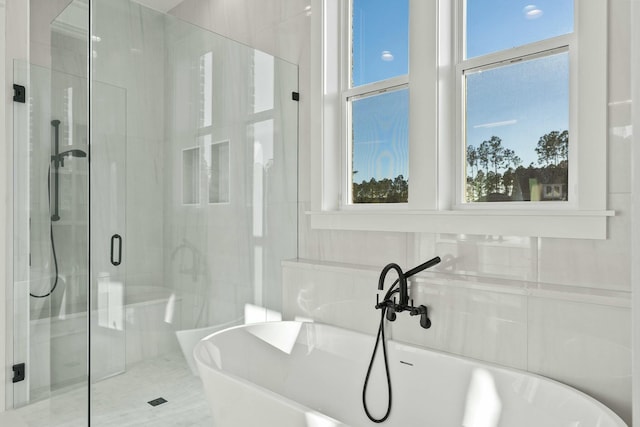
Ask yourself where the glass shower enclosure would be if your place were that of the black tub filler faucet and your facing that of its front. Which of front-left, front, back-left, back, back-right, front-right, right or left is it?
front-right

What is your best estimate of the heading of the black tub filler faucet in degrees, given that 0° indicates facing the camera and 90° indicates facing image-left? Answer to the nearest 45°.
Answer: approximately 45°

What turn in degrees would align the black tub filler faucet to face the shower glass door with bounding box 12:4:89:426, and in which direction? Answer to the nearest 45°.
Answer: approximately 45° to its right
